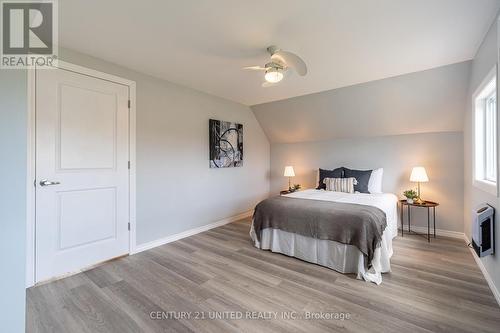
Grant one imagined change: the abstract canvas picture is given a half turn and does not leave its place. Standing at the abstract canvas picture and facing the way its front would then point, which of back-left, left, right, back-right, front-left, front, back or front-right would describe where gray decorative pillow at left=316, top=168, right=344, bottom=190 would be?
back-right

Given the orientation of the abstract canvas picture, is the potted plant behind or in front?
in front

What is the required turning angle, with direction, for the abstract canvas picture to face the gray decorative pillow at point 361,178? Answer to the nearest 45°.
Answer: approximately 45° to its left

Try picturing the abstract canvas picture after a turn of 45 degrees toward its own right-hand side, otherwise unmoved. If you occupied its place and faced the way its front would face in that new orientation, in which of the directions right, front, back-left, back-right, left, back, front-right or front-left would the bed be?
front-left

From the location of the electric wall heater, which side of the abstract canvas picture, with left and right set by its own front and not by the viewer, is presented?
front

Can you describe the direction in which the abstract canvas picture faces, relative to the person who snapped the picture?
facing the viewer and to the right of the viewer

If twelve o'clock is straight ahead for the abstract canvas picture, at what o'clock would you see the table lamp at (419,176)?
The table lamp is roughly at 11 o'clock from the abstract canvas picture.

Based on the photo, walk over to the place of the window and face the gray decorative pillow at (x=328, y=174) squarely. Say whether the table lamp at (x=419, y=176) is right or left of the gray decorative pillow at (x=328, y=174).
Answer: right

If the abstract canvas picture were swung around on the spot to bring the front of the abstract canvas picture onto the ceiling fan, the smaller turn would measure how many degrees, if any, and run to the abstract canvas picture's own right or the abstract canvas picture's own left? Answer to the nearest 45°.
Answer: approximately 45° to the abstract canvas picture's own right

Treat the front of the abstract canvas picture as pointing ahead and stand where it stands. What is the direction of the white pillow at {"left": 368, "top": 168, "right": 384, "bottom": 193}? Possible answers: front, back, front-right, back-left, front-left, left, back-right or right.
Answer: front-left

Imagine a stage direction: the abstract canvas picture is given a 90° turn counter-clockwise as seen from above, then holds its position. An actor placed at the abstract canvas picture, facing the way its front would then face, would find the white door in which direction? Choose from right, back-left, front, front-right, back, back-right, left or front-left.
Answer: back
